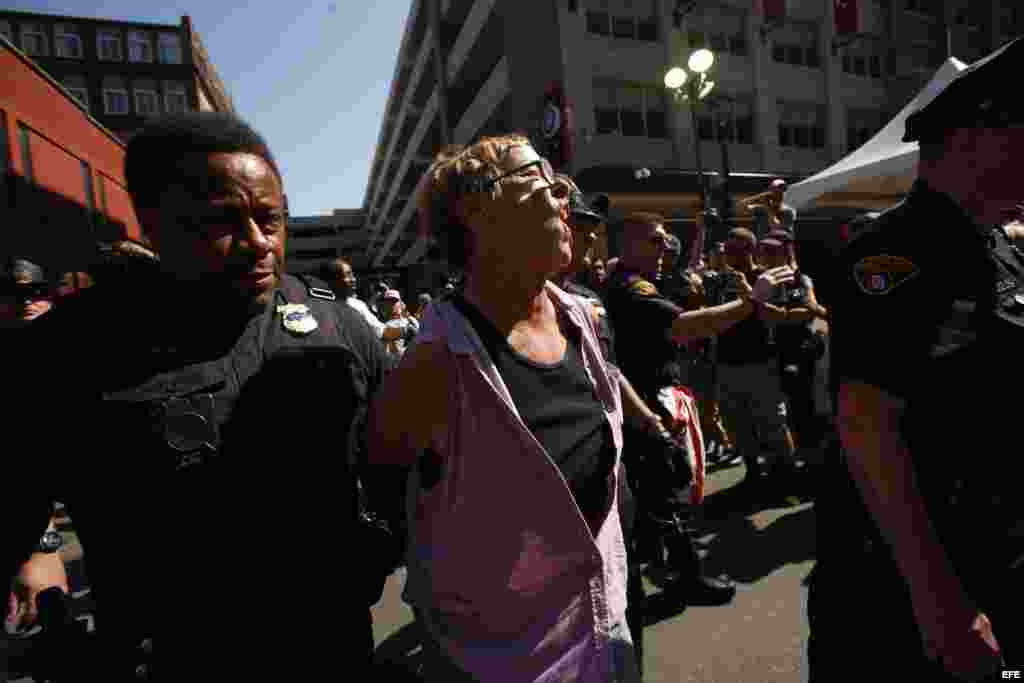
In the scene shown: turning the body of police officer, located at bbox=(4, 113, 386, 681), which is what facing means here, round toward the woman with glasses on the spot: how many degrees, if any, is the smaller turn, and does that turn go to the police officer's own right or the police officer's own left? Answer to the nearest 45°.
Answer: approximately 45° to the police officer's own left

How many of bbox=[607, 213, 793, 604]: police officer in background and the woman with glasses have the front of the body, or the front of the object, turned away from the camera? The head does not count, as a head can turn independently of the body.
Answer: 0

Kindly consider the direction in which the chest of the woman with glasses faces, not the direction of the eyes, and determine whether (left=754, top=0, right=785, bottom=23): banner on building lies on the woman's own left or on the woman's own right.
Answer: on the woman's own left

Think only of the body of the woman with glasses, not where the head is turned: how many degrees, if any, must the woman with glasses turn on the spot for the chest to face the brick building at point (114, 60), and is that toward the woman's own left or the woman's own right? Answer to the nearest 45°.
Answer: approximately 180°

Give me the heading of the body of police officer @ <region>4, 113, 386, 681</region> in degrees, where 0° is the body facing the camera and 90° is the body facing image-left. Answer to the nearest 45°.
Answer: approximately 315°

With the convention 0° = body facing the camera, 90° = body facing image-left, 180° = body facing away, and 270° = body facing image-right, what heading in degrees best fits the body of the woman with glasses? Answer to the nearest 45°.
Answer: approximately 315°

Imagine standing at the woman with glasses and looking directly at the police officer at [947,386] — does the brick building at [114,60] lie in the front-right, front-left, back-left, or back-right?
back-left

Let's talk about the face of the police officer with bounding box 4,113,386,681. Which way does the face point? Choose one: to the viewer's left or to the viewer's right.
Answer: to the viewer's right

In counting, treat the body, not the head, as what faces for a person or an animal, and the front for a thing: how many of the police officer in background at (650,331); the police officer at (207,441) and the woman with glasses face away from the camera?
0

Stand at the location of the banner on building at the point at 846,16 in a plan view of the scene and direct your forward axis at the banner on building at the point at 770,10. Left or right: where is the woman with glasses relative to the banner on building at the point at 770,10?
left

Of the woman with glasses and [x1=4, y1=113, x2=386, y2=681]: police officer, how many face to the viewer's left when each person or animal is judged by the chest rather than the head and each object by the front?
0

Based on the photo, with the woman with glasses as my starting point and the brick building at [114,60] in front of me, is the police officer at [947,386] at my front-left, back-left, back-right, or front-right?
back-right
